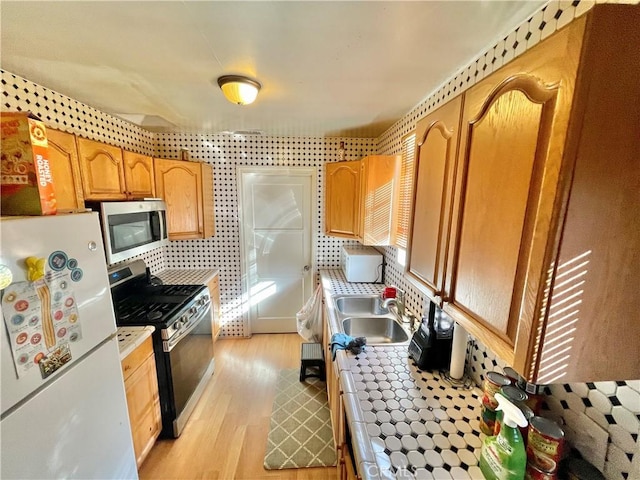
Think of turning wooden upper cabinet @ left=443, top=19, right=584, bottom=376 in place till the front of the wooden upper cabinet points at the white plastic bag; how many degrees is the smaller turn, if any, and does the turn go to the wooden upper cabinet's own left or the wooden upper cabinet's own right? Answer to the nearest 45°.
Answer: approximately 90° to the wooden upper cabinet's own right

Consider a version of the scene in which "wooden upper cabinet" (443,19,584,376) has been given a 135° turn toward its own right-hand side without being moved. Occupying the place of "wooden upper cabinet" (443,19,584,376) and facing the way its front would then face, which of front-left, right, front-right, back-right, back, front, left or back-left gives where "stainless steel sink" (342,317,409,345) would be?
front-left

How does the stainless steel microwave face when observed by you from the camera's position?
facing the viewer and to the right of the viewer

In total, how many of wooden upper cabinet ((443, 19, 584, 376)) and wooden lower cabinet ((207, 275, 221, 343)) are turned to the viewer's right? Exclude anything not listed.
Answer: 1

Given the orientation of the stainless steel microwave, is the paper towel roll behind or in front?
in front

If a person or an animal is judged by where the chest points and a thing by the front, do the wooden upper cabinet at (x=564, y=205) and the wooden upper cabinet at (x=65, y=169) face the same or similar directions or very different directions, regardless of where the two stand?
very different directions

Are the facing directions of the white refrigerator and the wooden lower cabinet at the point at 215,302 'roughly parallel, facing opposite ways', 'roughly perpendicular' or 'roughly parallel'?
roughly parallel

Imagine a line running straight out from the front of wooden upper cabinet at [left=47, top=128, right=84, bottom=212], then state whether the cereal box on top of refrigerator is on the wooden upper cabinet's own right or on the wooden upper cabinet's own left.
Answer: on the wooden upper cabinet's own right

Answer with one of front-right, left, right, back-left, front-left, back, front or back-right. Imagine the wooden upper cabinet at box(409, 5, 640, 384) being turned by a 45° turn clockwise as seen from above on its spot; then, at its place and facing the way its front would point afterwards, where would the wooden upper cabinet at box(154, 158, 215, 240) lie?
front

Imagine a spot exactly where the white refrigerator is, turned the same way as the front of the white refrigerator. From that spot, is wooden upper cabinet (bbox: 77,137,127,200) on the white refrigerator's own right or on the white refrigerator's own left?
on the white refrigerator's own left

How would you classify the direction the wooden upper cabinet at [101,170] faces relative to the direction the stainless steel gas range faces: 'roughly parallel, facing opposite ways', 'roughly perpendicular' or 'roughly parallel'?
roughly parallel

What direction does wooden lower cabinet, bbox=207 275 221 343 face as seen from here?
to the viewer's right

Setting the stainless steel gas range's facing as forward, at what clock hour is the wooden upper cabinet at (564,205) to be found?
The wooden upper cabinet is roughly at 1 o'clock from the stainless steel gas range.

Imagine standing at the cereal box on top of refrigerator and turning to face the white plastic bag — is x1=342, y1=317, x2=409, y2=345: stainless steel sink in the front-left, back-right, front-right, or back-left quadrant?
front-right

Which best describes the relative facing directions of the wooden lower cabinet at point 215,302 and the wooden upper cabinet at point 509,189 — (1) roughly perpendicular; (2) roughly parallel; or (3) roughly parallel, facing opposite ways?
roughly parallel, facing opposite ways

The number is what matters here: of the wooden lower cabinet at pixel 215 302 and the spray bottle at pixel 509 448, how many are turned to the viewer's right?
1
